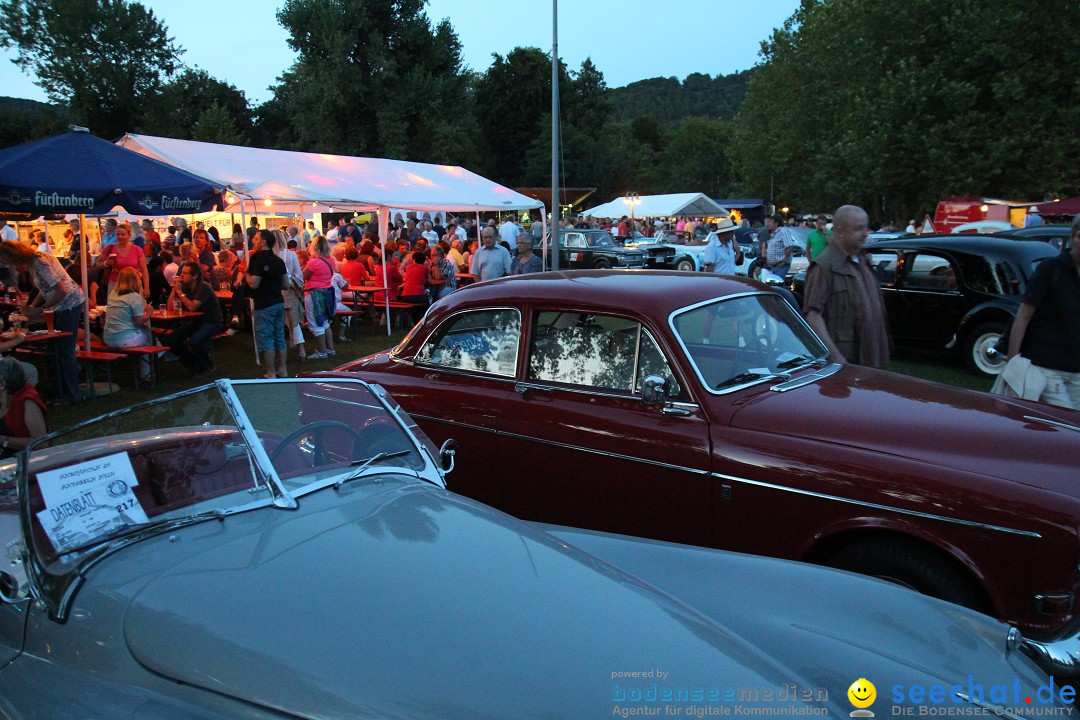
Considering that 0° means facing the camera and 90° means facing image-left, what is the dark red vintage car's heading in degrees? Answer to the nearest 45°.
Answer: approximately 315°

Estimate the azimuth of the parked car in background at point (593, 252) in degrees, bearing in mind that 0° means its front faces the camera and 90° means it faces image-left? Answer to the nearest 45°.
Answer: approximately 315°

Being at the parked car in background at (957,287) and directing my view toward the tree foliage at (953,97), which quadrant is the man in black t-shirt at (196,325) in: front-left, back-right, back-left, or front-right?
back-left

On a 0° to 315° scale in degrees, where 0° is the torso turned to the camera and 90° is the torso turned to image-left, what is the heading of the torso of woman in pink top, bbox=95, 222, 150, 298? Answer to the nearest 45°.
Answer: approximately 0°

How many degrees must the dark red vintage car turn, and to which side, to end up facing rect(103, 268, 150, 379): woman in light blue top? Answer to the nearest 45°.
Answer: approximately 180°

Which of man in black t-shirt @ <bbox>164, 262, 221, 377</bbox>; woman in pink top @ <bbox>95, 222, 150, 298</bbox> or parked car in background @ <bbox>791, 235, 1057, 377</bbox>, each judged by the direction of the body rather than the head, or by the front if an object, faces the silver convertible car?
the woman in pink top

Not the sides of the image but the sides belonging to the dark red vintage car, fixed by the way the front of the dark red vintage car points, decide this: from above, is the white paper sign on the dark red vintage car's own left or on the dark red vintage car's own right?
on the dark red vintage car's own right

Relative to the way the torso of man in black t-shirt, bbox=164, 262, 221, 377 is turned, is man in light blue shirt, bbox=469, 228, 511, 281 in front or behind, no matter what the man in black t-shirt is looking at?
behind
